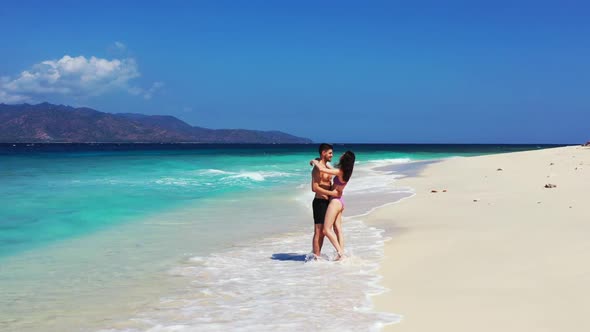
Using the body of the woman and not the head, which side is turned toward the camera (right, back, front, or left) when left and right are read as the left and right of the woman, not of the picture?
left
